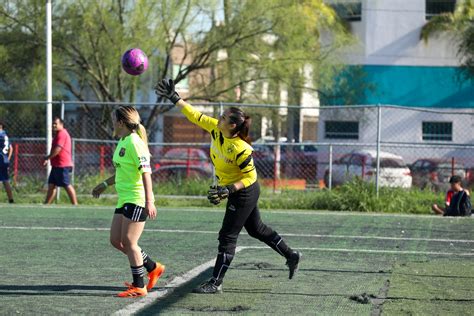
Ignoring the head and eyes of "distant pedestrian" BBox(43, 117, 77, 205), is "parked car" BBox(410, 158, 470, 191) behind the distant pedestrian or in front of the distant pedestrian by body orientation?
behind

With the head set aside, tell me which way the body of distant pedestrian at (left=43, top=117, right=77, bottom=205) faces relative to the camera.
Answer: to the viewer's left

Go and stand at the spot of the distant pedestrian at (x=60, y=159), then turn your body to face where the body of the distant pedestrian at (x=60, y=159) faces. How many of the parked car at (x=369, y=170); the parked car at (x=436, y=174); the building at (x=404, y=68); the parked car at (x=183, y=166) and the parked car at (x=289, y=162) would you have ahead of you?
0

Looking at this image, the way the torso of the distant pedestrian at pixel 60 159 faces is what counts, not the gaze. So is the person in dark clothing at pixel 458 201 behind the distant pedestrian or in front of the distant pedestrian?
behind

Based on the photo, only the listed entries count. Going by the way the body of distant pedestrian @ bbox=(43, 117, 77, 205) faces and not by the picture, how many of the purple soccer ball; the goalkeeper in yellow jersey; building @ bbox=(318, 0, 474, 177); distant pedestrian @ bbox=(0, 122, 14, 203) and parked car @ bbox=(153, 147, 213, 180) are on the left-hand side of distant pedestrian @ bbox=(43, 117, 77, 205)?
2

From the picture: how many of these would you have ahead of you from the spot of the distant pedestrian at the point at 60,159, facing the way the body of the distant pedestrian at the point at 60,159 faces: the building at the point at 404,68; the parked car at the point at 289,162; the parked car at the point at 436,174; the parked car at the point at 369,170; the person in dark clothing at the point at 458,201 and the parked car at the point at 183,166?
0

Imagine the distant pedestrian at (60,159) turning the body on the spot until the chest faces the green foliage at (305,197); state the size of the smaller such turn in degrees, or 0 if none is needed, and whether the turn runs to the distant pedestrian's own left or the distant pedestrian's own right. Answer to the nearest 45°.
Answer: approximately 180°

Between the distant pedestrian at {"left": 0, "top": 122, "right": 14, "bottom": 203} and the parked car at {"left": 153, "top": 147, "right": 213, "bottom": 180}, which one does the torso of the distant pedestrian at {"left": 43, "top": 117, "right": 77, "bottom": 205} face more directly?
the distant pedestrian

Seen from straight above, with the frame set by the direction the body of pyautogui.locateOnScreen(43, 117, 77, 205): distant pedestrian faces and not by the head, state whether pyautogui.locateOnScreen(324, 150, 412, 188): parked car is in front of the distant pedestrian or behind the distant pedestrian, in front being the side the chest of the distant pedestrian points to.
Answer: behind

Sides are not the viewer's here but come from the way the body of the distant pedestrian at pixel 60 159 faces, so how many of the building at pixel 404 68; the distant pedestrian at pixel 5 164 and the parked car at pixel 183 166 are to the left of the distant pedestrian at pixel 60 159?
0

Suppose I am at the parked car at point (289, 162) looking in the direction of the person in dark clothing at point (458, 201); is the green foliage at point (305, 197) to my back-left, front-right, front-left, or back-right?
front-right

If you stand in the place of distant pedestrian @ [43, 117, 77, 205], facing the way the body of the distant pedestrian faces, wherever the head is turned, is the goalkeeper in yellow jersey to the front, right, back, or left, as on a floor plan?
left

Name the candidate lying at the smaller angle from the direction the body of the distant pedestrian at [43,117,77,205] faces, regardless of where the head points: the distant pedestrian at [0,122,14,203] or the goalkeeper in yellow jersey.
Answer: the distant pedestrian

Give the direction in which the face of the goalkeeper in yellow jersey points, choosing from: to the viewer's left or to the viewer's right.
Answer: to the viewer's left
